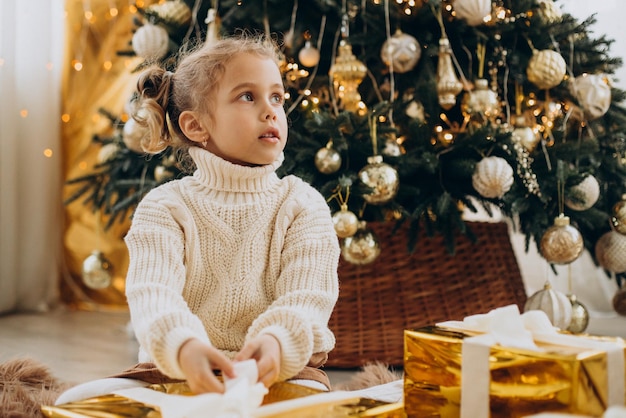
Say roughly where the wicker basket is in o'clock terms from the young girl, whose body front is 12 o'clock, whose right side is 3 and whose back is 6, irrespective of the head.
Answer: The wicker basket is roughly at 7 o'clock from the young girl.

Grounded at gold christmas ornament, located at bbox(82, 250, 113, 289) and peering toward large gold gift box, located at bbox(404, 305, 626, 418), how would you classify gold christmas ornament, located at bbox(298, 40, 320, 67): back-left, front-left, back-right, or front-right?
front-left

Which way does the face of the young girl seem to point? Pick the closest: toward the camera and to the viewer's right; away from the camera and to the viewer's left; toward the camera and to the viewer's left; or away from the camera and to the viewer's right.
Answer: toward the camera and to the viewer's right

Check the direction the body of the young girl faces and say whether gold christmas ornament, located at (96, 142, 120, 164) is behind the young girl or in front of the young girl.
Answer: behind

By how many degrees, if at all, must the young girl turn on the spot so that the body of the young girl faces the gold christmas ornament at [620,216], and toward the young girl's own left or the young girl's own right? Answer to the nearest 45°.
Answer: approximately 135° to the young girl's own left

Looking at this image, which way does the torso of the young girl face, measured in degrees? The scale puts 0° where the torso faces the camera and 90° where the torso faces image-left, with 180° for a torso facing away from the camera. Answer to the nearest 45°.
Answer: approximately 0°

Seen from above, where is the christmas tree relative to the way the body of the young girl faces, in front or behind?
behind

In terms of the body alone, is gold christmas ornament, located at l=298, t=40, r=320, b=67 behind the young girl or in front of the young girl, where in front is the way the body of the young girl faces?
behind

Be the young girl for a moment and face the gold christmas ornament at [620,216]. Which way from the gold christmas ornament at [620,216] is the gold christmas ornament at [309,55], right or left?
left

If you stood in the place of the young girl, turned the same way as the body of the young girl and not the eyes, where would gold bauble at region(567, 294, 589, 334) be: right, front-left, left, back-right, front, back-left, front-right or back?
back-left
